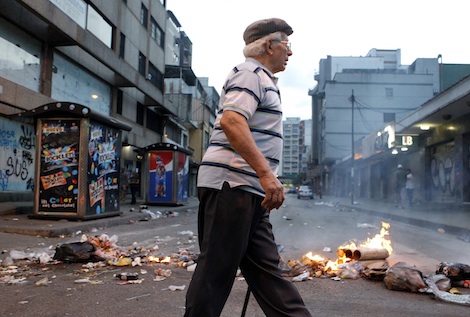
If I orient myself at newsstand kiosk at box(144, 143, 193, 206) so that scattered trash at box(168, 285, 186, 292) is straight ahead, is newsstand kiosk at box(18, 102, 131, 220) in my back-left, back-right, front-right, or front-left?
front-right

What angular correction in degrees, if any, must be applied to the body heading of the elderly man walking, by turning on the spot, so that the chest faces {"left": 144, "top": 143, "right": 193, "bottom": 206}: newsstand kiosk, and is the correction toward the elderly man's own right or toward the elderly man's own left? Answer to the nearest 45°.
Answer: approximately 90° to the elderly man's own left

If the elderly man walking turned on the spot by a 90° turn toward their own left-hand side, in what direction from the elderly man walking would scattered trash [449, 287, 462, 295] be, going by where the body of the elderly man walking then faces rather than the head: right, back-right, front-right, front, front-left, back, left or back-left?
front-right

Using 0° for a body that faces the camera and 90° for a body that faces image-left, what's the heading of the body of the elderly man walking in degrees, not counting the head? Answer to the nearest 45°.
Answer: approximately 270°

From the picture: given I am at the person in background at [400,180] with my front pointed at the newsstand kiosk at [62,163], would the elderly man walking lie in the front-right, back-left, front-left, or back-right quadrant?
front-left

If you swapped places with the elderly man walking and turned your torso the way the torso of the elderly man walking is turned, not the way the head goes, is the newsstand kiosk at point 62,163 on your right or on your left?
on your left

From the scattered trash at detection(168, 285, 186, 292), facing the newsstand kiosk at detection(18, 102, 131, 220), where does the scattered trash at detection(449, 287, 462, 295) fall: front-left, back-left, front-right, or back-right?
back-right

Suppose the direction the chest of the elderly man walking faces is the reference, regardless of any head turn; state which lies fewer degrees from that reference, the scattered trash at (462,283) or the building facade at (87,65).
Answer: the scattered trash

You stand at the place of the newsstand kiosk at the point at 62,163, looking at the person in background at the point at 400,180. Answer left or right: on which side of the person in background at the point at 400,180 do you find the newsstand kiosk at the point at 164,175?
left

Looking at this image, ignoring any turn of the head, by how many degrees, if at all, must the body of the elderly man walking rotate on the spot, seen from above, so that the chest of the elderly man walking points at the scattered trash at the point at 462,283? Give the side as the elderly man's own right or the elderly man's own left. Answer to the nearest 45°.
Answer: approximately 45° to the elderly man's own left

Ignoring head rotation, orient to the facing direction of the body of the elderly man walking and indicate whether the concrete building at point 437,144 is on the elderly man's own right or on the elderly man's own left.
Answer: on the elderly man's own left

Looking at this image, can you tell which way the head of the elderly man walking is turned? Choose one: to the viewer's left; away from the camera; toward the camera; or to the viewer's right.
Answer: to the viewer's right
